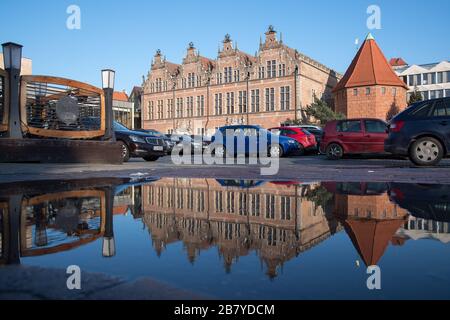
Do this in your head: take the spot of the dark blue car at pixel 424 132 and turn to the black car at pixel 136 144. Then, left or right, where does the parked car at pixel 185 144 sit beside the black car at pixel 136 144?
right

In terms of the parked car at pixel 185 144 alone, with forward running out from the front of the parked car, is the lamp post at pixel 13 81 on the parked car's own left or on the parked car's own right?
on the parked car's own right

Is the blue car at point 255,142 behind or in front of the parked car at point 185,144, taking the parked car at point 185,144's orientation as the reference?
in front

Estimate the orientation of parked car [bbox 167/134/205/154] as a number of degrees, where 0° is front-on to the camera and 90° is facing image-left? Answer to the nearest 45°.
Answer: approximately 315°

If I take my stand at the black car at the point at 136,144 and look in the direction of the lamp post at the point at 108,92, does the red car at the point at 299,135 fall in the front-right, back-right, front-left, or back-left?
back-left
